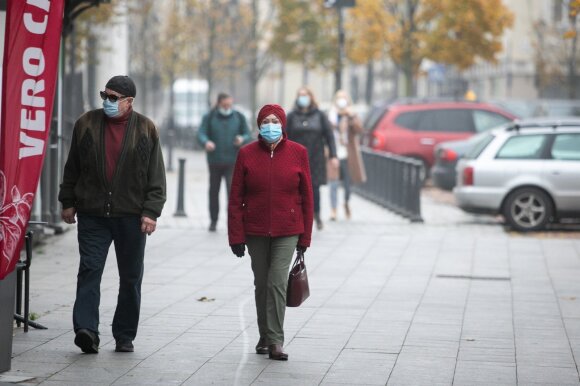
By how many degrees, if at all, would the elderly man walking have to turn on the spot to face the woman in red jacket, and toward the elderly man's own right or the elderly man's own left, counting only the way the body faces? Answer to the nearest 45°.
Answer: approximately 90° to the elderly man's own left

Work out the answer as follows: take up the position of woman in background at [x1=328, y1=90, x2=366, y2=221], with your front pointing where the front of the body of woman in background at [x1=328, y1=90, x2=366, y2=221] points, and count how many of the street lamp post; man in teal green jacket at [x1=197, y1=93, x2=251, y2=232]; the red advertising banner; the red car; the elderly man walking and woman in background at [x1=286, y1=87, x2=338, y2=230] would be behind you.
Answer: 2

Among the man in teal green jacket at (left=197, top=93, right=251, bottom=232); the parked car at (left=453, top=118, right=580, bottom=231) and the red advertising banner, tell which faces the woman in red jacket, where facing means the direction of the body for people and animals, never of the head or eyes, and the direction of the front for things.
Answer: the man in teal green jacket

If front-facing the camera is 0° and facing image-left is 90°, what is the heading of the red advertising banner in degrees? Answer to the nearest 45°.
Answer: approximately 0°

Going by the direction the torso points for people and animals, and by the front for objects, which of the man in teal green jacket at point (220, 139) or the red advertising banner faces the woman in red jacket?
the man in teal green jacket

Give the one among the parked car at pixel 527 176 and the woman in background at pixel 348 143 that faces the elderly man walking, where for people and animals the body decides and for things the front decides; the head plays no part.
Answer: the woman in background

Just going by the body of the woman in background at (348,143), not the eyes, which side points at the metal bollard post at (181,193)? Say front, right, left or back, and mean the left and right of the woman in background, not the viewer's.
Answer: right
